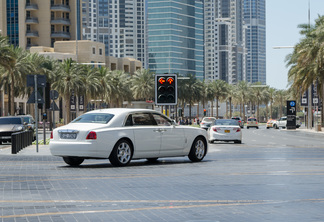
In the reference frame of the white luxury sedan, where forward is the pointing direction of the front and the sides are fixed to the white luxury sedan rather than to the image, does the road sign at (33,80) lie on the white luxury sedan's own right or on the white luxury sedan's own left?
on the white luxury sedan's own left

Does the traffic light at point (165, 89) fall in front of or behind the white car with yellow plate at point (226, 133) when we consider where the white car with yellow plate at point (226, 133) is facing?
behind

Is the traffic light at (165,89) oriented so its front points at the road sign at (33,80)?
no

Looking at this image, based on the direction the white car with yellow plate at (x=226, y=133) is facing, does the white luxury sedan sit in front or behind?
behind

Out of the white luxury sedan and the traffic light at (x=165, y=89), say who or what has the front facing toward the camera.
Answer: the traffic light

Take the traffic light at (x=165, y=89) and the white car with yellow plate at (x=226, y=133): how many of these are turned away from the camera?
1

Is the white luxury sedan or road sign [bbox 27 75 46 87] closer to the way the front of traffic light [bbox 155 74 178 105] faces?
the white luxury sedan

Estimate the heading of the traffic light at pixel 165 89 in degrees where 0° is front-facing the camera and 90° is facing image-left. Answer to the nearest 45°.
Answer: approximately 0°

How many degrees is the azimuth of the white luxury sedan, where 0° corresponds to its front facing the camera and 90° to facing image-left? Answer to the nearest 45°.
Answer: approximately 225°

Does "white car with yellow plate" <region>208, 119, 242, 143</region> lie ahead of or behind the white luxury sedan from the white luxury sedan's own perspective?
ahead

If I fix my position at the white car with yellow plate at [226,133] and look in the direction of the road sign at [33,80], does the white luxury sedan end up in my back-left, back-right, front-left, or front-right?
front-left

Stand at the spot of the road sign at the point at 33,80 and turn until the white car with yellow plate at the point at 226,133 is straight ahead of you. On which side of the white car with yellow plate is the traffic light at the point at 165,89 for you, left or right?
right

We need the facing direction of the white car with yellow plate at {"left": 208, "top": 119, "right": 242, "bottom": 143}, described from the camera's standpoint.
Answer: facing away from the viewer

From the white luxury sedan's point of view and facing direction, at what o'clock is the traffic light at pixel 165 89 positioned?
The traffic light is roughly at 11 o'clock from the white luxury sedan.
